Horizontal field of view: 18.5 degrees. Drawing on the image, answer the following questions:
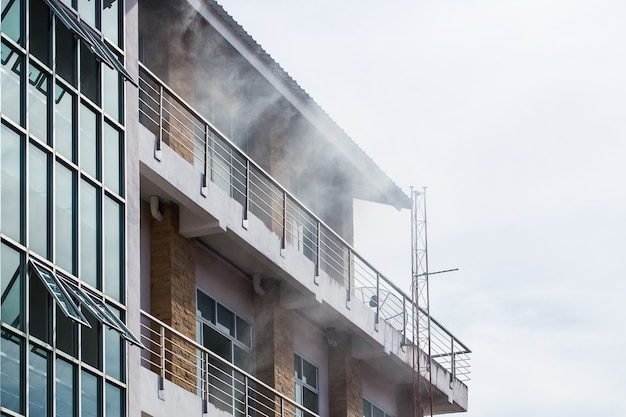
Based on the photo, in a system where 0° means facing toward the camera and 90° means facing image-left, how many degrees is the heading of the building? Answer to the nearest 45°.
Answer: approximately 315°
